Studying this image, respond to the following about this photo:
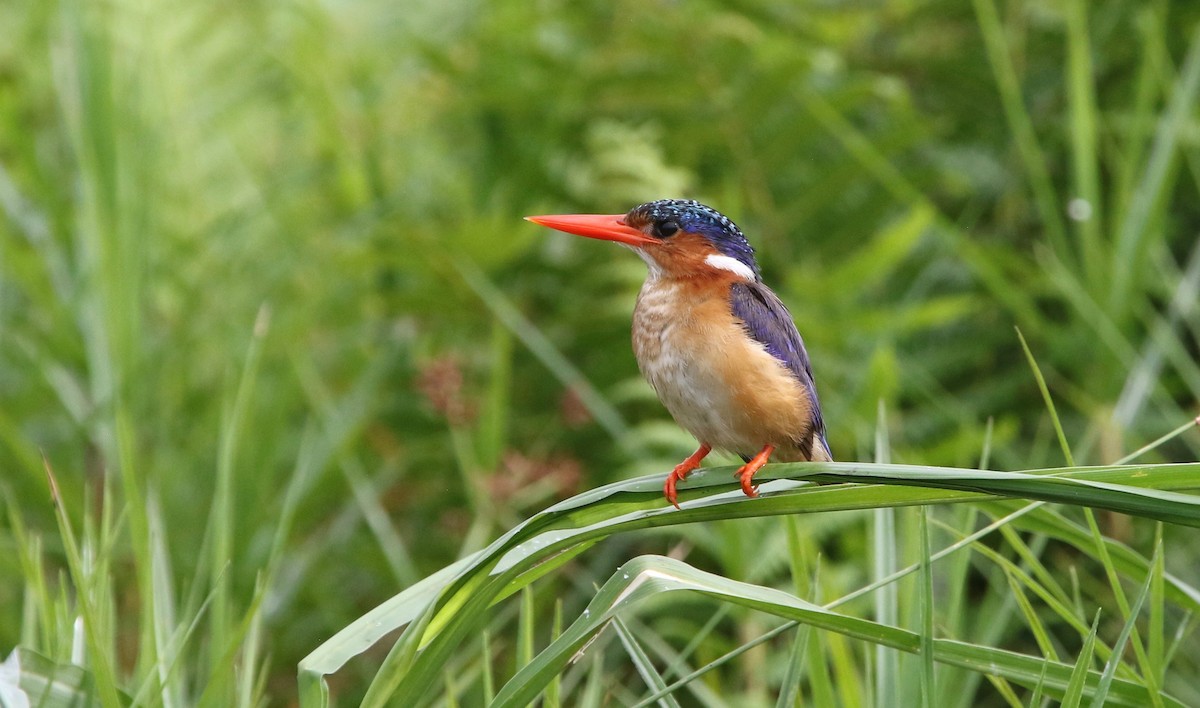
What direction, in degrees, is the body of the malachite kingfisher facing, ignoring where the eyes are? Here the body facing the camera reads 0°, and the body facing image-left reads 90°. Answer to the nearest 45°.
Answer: approximately 45°
